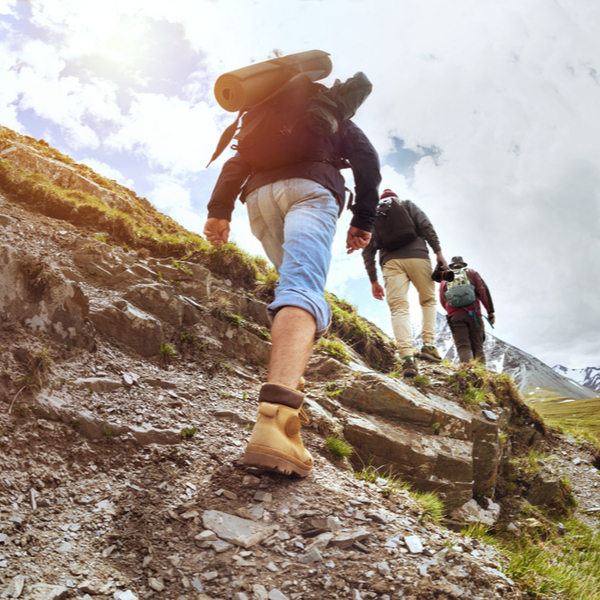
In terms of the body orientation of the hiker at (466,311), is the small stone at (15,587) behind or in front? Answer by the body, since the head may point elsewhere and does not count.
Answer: behind

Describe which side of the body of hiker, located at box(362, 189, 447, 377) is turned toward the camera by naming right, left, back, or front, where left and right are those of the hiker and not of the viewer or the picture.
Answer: back

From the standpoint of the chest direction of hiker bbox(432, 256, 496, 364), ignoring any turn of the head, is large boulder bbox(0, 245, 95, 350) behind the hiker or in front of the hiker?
behind

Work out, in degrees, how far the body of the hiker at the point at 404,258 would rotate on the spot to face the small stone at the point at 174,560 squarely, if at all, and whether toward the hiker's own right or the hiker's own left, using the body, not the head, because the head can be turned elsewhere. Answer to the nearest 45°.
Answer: approximately 180°

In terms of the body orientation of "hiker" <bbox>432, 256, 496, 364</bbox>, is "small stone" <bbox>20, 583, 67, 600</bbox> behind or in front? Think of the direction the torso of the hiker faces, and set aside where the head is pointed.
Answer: behind

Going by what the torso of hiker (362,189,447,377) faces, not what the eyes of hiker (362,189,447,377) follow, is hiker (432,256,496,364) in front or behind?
in front

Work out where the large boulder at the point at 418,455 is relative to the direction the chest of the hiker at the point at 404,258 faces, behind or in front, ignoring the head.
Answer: behind

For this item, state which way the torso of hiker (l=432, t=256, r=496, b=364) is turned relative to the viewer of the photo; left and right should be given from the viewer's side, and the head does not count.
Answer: facing away from the viewer

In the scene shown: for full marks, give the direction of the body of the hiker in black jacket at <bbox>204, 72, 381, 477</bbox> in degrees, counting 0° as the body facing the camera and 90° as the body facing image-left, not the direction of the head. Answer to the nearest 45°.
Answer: approximately 180°

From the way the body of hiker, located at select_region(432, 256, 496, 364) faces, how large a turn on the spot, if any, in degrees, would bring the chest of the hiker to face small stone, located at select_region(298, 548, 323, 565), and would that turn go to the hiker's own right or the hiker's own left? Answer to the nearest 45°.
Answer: approximately 180°
